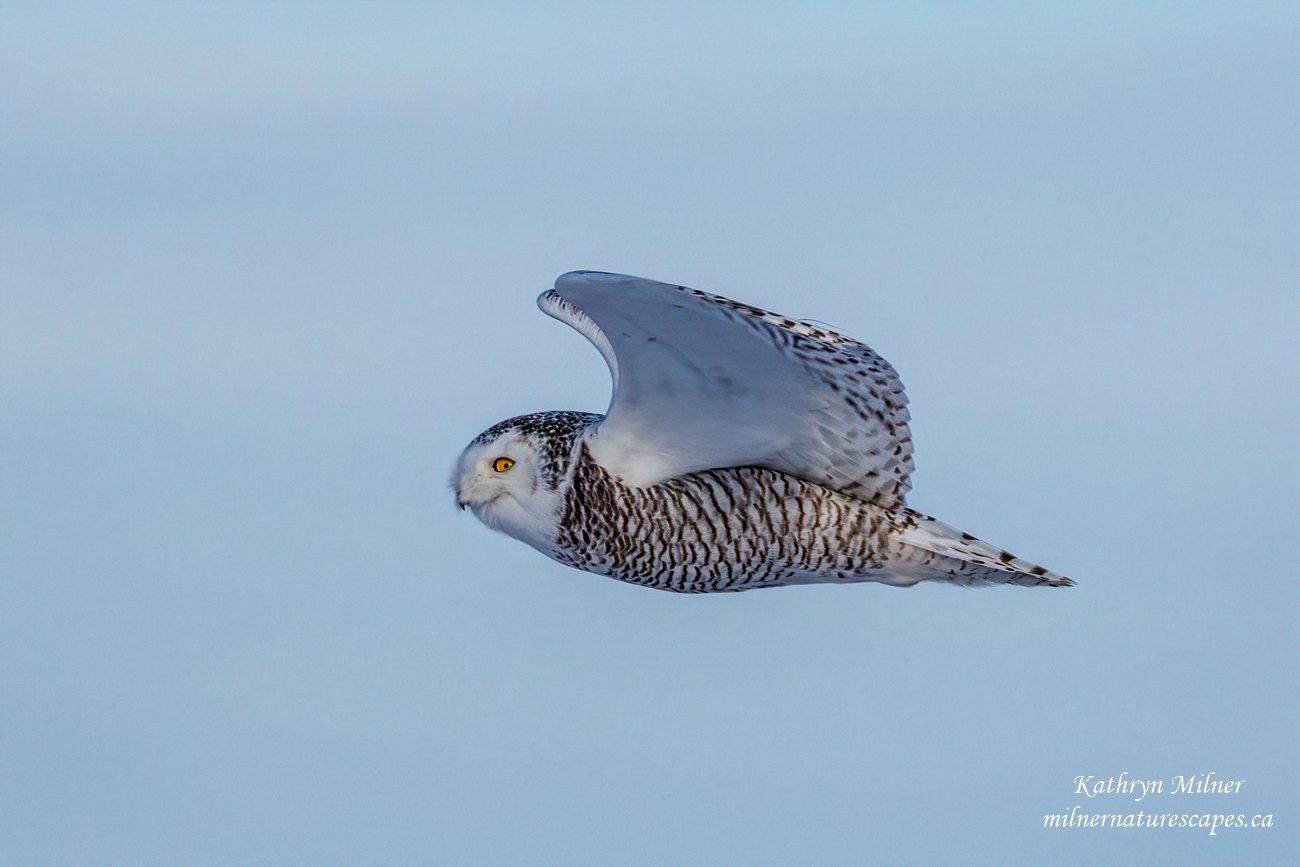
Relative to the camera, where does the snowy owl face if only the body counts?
to the viewer's left
